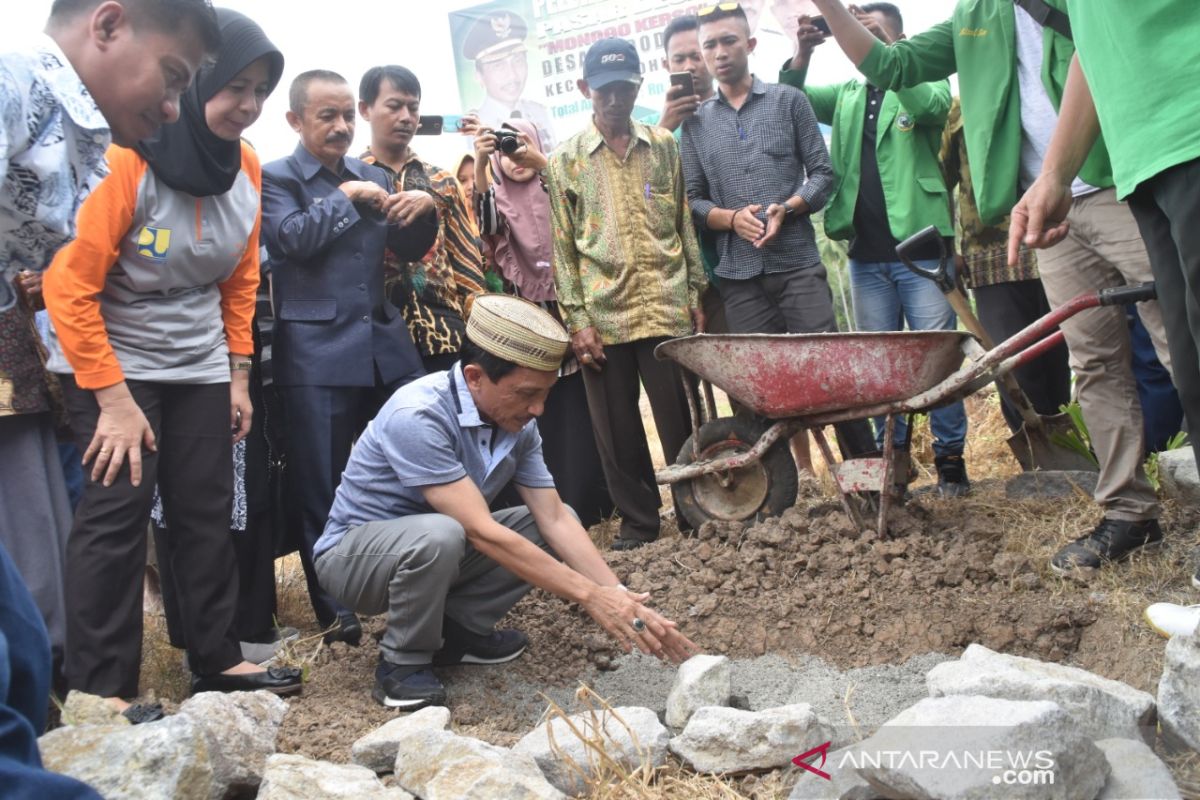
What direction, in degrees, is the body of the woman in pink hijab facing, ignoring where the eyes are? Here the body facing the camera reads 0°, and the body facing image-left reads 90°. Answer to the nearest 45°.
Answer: approximately 0°

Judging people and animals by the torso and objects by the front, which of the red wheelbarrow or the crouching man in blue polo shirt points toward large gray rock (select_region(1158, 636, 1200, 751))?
the crouching man in blue polo shirt

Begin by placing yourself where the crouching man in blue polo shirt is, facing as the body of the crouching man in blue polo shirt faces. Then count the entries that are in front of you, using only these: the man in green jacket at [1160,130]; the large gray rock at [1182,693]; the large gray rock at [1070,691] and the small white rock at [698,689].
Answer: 4

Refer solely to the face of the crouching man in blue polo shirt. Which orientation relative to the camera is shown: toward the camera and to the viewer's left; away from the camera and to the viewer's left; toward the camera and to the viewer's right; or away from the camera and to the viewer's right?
toward the camera and to the viewer's right

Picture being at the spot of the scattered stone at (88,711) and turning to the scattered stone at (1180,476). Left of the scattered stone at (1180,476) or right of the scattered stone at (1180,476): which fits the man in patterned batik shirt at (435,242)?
left

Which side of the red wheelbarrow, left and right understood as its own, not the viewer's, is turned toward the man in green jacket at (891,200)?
right

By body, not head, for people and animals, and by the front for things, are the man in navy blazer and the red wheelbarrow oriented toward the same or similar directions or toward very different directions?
very different directions

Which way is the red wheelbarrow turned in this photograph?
to the viewer's left

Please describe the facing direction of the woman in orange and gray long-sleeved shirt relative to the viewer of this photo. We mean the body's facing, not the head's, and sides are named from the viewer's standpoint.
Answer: facing the viewer and to the right of the viewer

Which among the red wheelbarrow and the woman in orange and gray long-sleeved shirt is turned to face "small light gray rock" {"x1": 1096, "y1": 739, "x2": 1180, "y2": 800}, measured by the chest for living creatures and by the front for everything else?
the woman in orange and gray long-sleeved shirt
